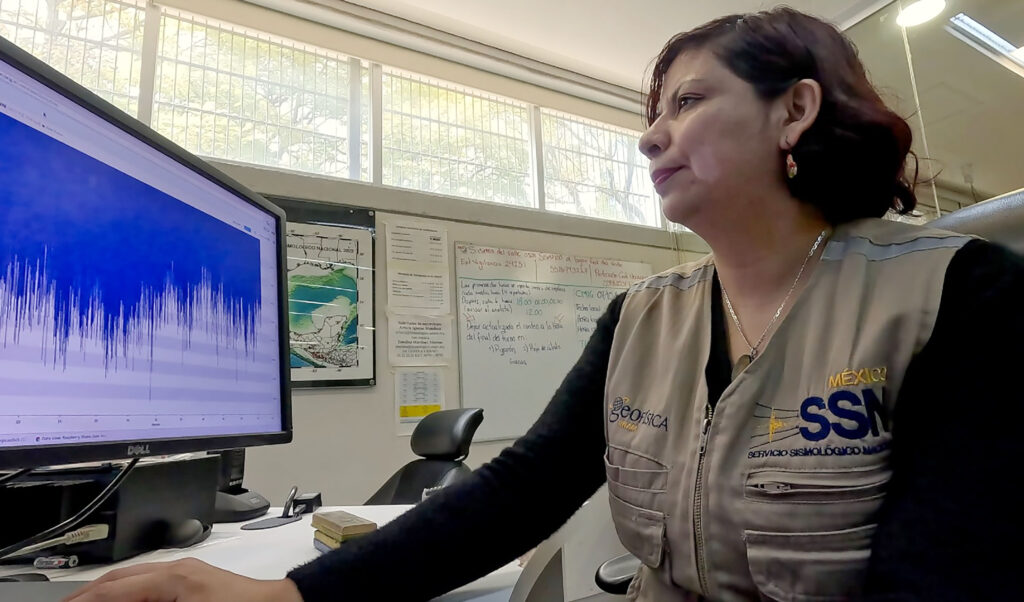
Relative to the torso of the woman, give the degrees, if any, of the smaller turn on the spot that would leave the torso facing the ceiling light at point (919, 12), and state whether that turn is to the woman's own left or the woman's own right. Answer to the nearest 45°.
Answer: approximately 180°

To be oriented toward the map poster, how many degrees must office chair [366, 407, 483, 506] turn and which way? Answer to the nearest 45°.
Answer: approximately 90° to its right

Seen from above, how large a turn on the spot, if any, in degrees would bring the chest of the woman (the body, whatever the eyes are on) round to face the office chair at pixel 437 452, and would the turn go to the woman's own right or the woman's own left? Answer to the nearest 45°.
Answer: approximately 90° to the woman's own right

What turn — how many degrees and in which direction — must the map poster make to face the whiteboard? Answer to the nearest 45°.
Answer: approximately 90° to its left

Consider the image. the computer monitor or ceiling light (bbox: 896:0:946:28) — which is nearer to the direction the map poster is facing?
the computer monitor

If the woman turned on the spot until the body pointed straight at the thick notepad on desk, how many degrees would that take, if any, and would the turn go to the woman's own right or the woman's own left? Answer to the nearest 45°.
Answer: approximately 45° to the woman's own right

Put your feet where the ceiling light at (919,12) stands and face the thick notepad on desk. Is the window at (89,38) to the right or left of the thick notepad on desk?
right

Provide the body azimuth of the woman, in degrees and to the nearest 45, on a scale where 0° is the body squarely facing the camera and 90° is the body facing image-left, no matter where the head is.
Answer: approximately 45°

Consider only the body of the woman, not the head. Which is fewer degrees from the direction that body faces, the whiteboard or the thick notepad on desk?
the thick notepad on desk
